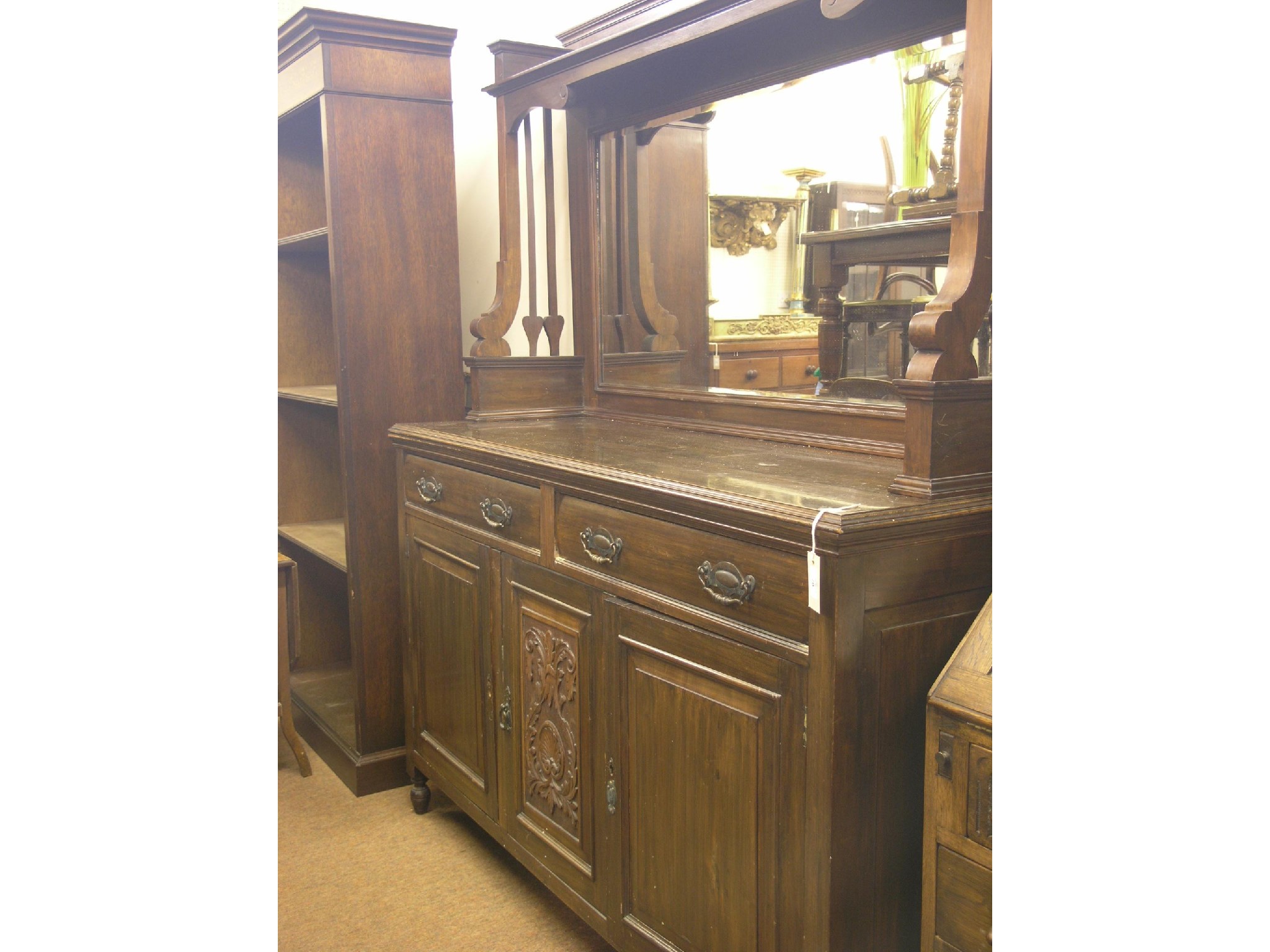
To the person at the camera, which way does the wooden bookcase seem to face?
facing the viewer and to the left of the viewer
